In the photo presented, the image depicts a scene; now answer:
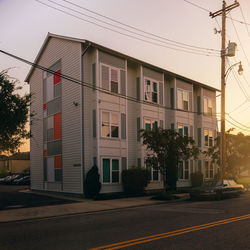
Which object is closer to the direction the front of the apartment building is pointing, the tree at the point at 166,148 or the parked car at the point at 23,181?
the tree

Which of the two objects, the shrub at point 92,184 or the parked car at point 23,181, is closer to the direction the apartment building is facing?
the shrub

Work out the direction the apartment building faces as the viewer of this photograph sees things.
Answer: facing the viewer and to the right of the viewer

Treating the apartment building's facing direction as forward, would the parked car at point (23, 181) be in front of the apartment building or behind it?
behind

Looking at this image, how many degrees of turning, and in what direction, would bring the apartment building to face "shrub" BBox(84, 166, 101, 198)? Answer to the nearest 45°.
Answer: approximately 45° to its right

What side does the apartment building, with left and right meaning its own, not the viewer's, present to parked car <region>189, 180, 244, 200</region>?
front

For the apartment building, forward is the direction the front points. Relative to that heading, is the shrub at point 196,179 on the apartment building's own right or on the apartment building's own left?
on the apartment building's own left

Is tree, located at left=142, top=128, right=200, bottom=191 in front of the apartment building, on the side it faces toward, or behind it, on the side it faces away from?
in front
